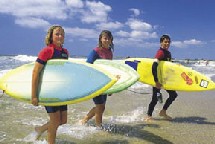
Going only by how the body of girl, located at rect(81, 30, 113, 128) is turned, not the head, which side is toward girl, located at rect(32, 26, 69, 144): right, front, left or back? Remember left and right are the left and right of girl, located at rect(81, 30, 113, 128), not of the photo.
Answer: right

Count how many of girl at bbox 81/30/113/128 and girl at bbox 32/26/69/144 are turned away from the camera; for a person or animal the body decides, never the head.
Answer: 0

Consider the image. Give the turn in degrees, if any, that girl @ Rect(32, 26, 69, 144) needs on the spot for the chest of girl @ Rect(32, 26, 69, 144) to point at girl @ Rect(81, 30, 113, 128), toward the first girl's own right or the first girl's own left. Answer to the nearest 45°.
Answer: approximately 90° to the first girl's own left

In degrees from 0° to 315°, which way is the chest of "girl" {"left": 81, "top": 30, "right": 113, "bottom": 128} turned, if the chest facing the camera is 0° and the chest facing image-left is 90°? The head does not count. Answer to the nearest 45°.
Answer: approximately 315°
